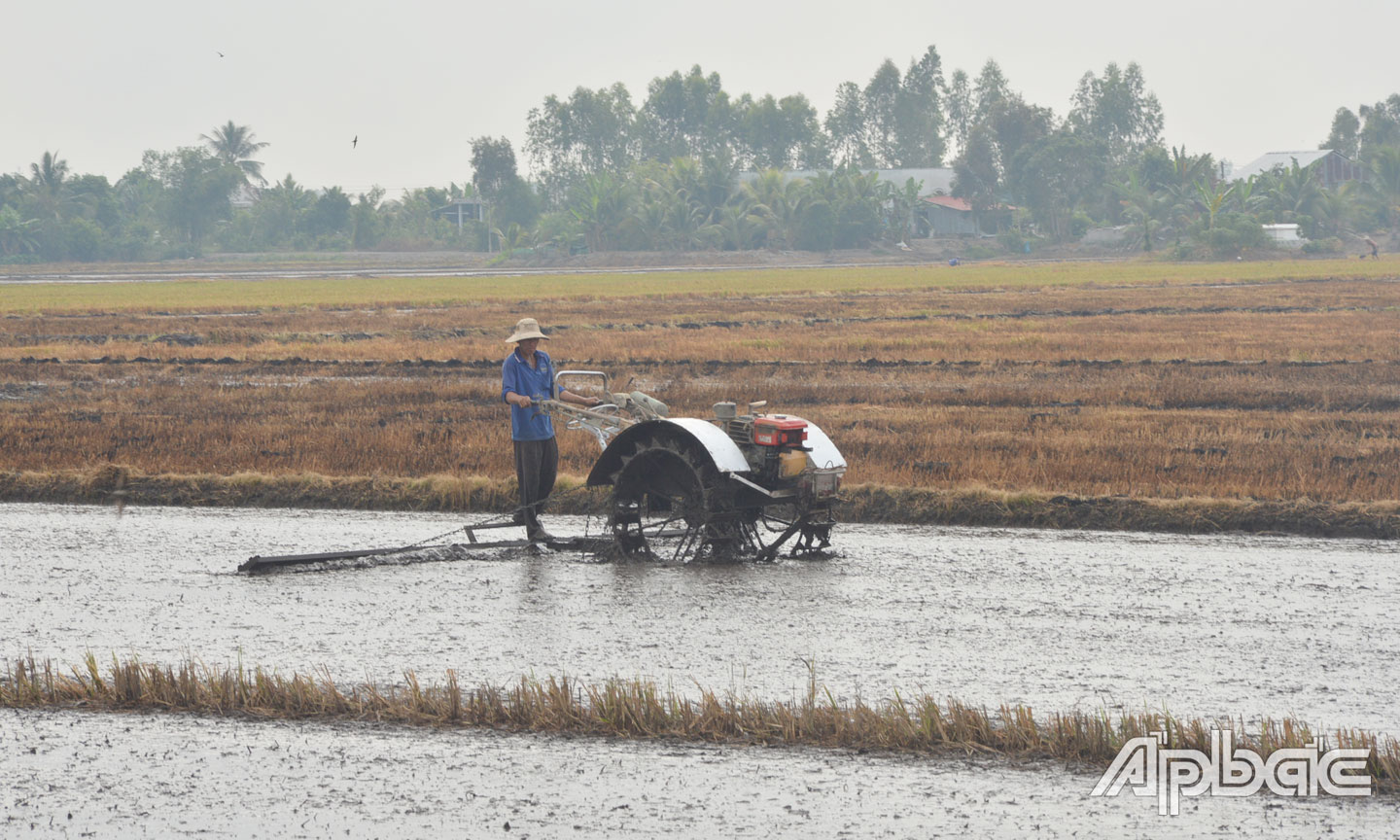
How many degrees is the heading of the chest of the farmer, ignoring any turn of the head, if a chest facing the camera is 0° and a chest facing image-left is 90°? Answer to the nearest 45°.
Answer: approximately 315°
